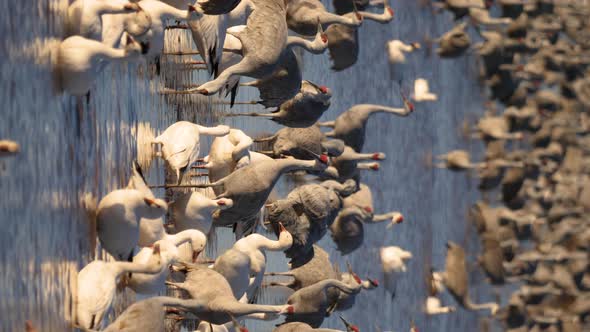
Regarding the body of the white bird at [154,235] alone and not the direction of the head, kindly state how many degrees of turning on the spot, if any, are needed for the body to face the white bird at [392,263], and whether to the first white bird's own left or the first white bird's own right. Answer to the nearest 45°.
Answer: approximately 45° to the first white bird's own left

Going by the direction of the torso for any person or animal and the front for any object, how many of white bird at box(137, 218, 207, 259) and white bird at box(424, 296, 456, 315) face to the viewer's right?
2

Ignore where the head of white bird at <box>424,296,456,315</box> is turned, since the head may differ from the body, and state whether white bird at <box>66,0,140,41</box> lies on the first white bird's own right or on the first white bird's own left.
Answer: on the first white bird's own right

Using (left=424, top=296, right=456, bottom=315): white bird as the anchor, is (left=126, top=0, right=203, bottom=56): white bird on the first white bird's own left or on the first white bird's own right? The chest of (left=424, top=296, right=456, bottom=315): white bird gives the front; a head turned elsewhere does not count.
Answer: on the first white bird's own right

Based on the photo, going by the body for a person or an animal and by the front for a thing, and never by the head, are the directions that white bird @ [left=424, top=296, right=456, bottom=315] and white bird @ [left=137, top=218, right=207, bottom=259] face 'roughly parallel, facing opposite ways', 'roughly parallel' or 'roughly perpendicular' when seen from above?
roughly parallel
